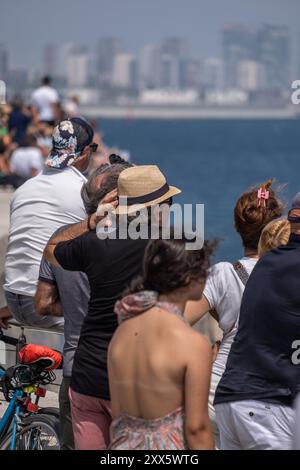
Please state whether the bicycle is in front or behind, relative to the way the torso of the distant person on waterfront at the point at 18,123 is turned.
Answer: behind

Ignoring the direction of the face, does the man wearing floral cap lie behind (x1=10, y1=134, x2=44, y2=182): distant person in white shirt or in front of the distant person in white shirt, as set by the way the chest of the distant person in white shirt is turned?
behind

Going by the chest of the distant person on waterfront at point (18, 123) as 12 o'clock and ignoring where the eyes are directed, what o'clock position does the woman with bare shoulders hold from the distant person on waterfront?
The woman with bare shoulders is roughly at 6 o'clock from the distant person on waterfront.

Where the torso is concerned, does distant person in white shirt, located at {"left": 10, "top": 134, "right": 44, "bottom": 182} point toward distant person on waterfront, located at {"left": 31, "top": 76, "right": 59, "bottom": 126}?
yes

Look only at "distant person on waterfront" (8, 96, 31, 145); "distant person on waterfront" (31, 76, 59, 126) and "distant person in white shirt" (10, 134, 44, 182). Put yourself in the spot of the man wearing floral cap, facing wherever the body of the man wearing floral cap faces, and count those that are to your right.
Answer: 0

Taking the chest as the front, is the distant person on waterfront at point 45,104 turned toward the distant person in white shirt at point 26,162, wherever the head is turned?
no

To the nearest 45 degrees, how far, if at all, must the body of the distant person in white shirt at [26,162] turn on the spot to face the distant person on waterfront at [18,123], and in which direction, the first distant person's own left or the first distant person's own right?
0° — they already face them

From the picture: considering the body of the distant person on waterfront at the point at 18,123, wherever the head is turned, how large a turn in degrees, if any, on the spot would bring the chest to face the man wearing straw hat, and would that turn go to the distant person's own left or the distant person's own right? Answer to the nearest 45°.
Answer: approximately 180°

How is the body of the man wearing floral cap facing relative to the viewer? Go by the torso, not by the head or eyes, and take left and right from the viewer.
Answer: facing away from the viewer and to the right of the viewer

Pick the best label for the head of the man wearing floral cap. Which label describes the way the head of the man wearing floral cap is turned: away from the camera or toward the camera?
away from the camera

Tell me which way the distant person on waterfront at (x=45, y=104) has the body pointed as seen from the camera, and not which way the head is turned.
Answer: away from the camera

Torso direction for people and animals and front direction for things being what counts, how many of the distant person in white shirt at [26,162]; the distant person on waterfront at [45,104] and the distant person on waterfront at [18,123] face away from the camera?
3

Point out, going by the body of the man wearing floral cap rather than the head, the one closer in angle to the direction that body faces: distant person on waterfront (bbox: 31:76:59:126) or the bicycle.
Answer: the distant person on waterfront

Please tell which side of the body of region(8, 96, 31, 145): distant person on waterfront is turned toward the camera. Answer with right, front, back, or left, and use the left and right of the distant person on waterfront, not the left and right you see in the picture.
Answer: back

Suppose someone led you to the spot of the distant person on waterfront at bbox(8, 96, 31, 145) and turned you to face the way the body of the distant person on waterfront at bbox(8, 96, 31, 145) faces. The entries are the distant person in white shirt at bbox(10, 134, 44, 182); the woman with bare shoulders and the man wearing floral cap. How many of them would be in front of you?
0

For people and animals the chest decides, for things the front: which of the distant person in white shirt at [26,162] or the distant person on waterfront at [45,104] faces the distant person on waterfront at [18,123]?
the distant person in white shirt at [26,162]

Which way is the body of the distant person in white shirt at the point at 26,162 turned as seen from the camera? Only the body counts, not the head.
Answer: away from the camera

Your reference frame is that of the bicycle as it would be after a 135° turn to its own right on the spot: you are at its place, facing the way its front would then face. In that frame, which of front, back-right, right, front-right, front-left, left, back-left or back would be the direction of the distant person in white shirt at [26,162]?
left

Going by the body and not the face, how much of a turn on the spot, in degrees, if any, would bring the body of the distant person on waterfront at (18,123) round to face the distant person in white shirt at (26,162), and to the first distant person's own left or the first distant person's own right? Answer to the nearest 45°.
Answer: approximately 180°
